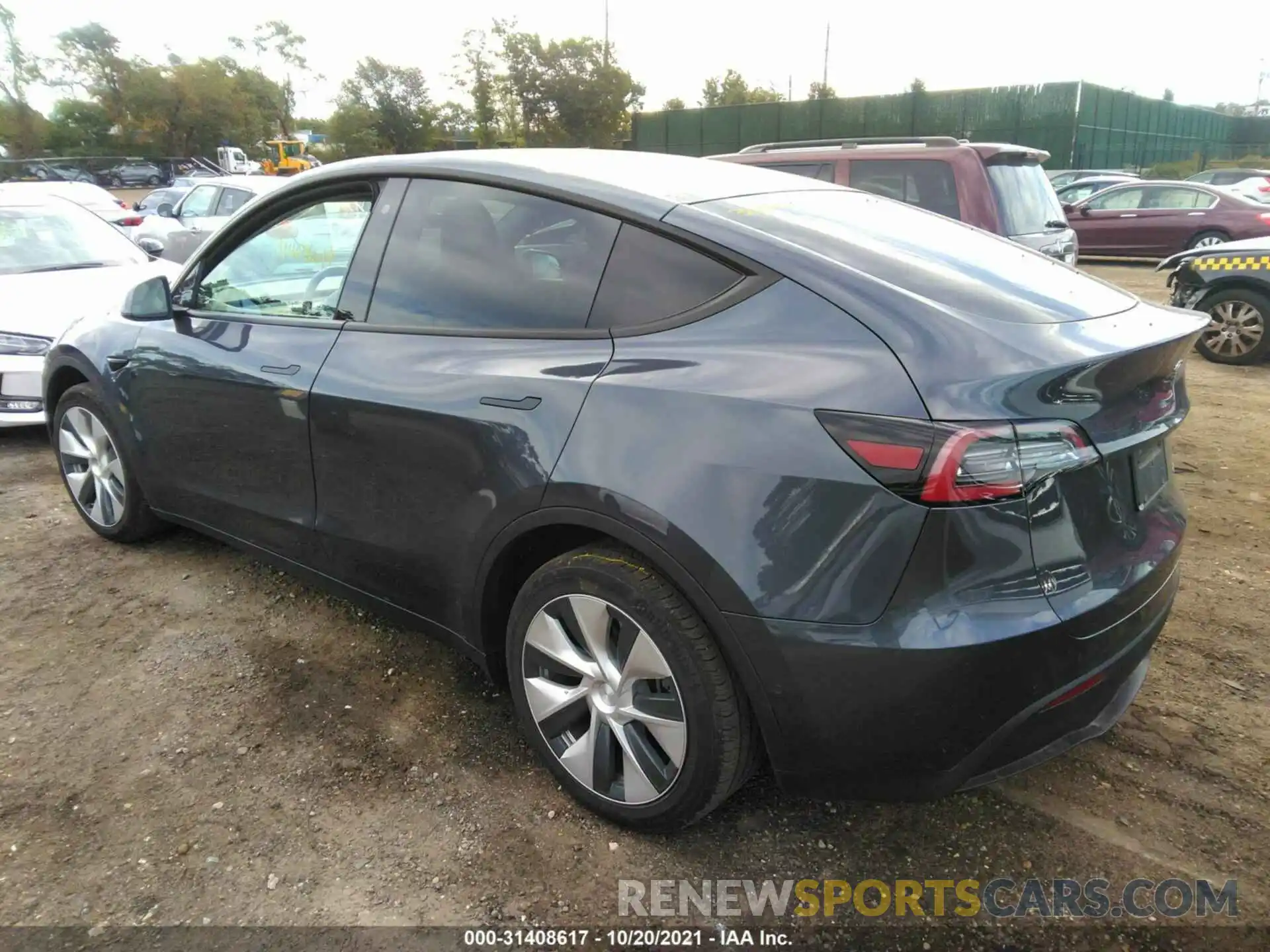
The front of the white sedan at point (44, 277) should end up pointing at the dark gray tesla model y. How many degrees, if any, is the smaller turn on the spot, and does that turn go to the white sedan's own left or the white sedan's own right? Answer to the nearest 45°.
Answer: approximately 45° to the white sedan's own left

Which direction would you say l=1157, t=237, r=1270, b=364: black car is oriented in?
to the viewer's left

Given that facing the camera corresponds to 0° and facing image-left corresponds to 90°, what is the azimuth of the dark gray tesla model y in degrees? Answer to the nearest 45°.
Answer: approximately 135°

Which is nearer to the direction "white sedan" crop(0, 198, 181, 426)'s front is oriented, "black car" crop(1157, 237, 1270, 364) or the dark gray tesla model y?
the dark gray tesla model y

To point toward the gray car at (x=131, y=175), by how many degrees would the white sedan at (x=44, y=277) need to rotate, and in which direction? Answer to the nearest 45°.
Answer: approximately 135° to its right

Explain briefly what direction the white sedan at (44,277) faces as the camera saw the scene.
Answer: facing the viewer and to the left of the viewer

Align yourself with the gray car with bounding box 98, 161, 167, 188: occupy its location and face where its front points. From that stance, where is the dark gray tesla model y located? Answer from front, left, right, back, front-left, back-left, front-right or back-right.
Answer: left

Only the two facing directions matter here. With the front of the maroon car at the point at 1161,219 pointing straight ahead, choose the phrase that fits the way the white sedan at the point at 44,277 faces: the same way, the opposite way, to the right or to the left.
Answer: to the left

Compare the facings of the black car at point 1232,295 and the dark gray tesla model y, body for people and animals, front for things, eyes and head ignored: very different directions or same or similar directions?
same or similar directions

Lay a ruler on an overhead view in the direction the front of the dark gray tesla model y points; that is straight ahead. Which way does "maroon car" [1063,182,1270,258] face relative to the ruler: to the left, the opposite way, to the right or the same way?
the same way

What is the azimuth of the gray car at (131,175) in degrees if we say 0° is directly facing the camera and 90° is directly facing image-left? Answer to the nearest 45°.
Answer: approximately 90°

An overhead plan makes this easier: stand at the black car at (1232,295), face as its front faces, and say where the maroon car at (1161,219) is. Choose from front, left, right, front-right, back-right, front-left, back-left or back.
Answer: right

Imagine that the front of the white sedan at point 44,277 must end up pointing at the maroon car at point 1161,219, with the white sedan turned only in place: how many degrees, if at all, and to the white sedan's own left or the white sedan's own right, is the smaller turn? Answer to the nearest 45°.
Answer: approximately 135° to the white sedan's own left

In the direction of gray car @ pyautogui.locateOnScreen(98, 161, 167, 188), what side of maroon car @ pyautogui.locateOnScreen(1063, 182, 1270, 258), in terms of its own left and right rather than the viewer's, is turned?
front

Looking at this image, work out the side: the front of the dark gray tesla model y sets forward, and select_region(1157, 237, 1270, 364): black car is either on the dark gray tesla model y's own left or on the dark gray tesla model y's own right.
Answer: on the dark gray tesla model y's own right

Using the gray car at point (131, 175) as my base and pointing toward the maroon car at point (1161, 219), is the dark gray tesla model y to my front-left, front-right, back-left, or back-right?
front-right

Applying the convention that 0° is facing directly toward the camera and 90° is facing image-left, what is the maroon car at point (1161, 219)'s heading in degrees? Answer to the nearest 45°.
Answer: approximately 90°

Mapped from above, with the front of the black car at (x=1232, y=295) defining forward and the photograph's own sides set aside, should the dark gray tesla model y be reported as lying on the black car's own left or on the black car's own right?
on the black car's own left

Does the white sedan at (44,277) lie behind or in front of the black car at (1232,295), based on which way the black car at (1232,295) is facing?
in front

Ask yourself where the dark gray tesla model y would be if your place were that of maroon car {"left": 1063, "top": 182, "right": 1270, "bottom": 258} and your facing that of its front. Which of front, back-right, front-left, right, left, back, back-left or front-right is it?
left
